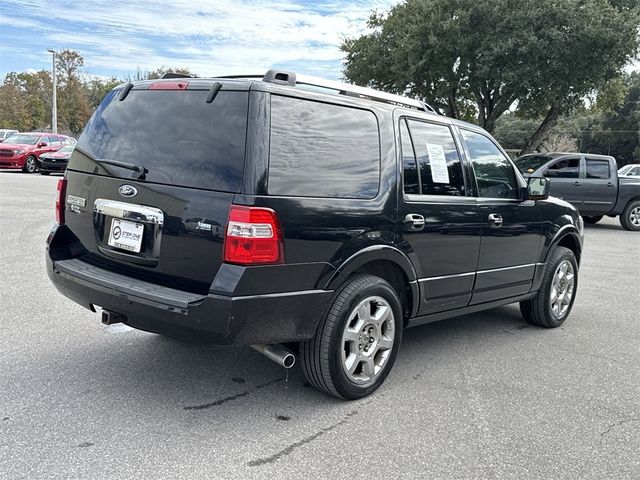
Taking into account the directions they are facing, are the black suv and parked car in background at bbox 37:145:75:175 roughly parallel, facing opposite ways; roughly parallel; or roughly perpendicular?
roughly parallel, facing opposite ways

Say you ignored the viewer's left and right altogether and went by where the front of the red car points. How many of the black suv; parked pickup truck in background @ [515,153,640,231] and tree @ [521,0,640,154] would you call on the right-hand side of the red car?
0

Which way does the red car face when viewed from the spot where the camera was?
facing the viewer and to the left of the viewer

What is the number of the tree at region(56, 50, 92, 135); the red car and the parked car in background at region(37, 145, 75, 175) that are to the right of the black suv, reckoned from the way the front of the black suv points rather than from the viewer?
0

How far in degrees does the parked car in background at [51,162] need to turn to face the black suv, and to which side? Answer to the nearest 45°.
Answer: approximately 45° to its left

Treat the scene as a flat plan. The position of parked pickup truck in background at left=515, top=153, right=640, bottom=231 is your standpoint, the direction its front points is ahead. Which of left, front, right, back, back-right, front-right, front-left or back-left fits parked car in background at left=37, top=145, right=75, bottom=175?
front-right

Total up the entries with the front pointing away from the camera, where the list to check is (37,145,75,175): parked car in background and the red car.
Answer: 0

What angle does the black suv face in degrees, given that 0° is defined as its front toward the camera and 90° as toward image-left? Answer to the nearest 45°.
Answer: approximately 225°

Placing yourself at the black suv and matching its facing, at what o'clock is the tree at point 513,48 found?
The tree is roughly at 11 o'clock from the black suv.

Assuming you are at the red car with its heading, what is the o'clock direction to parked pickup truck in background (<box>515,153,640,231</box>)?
The parked pickup truck in background is roughly at 9 o'clock from the red car.

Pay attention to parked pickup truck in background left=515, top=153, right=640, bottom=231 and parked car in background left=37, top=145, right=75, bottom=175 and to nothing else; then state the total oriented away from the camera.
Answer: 0

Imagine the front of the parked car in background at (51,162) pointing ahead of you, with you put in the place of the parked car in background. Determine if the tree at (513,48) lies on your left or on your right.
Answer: on your left

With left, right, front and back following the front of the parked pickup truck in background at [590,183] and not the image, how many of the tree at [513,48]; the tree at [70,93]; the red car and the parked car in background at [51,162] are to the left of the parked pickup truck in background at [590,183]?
0

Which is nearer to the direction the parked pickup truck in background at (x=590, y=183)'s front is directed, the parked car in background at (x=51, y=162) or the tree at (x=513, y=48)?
the parked car in background

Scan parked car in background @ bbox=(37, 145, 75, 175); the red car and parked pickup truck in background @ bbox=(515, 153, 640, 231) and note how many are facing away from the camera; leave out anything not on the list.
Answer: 0

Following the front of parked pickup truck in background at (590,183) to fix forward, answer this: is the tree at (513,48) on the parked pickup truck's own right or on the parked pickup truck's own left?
on the parked pickup truck's own right

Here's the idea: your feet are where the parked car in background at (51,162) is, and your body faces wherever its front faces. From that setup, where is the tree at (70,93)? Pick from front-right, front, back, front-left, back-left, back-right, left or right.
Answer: back-right

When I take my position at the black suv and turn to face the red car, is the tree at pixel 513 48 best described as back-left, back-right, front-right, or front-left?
front-right

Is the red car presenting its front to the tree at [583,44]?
no

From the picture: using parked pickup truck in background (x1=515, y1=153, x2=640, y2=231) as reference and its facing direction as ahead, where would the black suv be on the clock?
The black suv is roughly at 11 o'clock from the parked pickup truck in background.

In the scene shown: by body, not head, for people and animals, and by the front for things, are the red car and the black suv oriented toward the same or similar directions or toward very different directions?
very different directions
